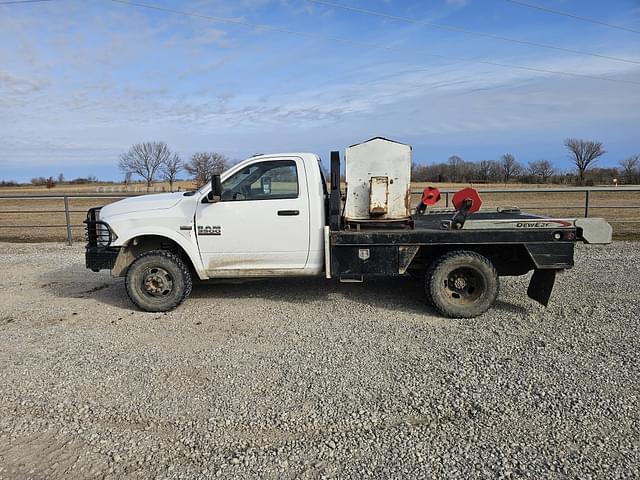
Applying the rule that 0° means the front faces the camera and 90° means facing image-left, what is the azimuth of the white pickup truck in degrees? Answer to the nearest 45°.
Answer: approximately 90°

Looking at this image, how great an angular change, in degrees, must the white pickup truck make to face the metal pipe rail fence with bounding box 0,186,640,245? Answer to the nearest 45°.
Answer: approximately 45° to its right
